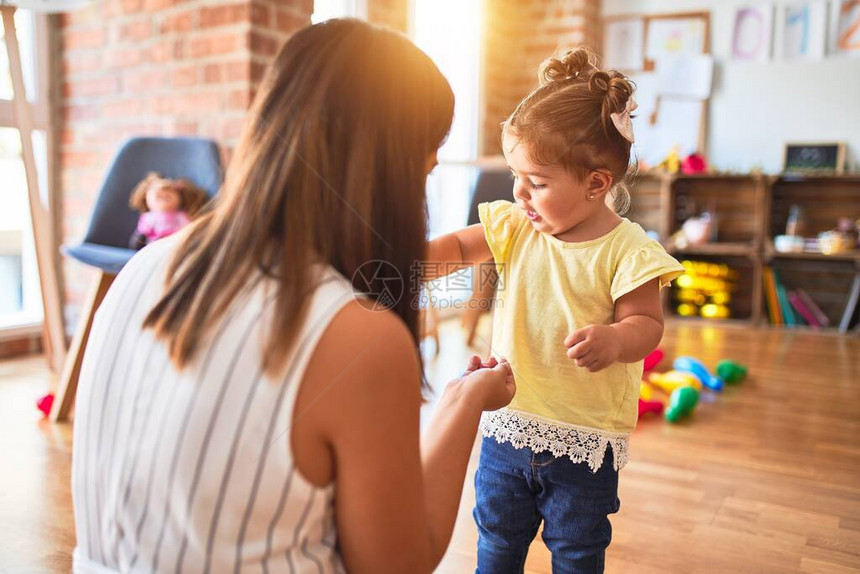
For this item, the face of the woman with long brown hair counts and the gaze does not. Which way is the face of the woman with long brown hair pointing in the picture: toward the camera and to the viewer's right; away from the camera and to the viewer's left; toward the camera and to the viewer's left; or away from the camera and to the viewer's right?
away from the camera and to the viewer's right

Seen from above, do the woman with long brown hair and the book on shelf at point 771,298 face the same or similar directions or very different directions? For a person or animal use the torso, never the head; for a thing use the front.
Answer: very different directions

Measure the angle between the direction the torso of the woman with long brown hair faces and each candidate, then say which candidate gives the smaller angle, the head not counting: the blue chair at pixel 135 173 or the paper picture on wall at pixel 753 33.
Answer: the paper picture on wall

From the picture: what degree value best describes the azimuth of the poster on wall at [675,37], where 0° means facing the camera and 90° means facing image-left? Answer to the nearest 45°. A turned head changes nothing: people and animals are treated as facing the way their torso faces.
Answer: approximately 0°

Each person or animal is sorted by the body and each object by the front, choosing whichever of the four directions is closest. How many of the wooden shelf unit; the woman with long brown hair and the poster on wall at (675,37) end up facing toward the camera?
2

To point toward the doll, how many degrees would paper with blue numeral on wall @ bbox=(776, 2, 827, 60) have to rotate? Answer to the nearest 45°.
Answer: approximately 45° to its right

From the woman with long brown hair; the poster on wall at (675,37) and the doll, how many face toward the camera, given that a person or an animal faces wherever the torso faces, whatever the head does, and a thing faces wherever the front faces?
2

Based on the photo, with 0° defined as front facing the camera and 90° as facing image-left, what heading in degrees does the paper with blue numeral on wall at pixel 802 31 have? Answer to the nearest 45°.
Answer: approximately 0°

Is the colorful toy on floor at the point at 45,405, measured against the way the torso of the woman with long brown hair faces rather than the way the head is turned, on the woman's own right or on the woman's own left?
on the woman's own left

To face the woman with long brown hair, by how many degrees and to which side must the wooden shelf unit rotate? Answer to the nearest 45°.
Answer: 0° — it already faces them

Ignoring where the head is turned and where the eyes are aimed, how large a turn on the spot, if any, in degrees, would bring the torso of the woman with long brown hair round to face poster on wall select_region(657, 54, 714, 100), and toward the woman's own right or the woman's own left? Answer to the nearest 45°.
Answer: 0° — they already face it

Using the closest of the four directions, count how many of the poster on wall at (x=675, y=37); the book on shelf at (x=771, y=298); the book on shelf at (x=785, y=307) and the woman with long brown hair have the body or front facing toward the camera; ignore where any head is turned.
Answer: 3
